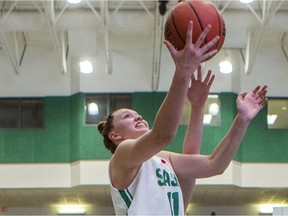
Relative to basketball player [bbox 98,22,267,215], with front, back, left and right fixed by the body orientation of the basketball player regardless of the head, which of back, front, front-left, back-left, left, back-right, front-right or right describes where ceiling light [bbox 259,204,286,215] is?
back-left

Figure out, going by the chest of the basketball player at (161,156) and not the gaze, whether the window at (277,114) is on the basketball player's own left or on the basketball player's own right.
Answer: on the basketball player's own left

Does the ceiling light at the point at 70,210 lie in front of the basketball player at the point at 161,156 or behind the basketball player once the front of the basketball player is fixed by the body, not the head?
behind

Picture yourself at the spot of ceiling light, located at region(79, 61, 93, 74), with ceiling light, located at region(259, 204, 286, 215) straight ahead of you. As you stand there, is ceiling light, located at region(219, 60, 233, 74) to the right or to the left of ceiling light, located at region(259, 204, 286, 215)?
right

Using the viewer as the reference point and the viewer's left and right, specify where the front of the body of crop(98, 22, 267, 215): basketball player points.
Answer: facing the viewer and to the right of the viewer

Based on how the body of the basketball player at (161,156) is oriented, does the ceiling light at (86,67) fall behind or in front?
behind
